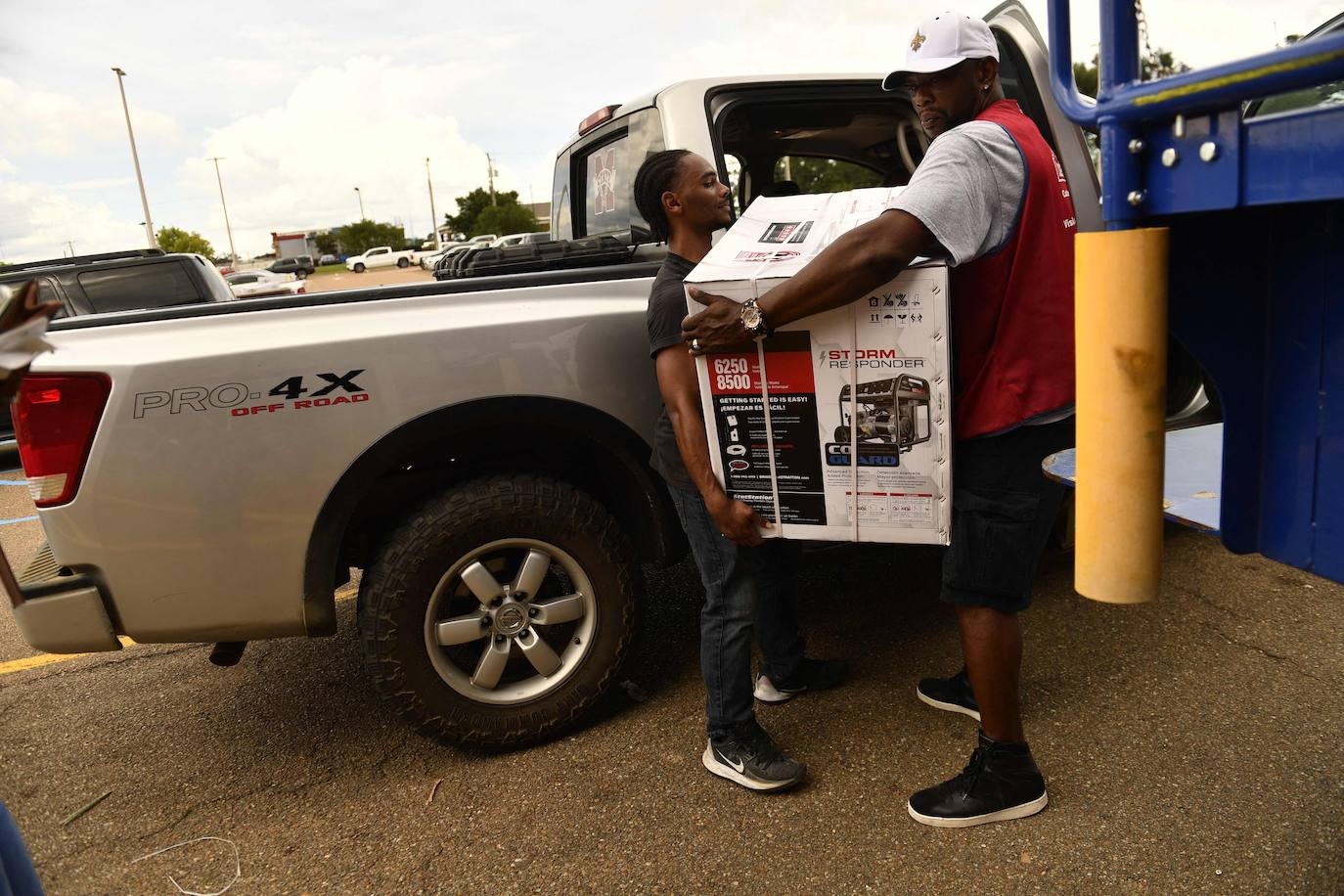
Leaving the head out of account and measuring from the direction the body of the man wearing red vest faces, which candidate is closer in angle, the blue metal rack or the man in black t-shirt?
the man in black t-shirt

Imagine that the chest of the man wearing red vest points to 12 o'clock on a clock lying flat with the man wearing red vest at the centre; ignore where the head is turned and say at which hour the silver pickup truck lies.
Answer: The silver pickup truck is roughly at 12 o'clock from the man wearing red vest.

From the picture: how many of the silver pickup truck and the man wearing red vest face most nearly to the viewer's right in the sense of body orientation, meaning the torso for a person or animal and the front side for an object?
1

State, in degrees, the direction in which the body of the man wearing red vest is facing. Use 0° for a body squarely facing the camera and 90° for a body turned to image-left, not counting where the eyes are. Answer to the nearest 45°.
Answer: approximately 90°

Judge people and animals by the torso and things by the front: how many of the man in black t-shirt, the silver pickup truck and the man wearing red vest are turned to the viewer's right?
2

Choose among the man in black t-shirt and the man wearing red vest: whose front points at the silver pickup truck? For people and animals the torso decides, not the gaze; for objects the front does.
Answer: the man wearing red vest

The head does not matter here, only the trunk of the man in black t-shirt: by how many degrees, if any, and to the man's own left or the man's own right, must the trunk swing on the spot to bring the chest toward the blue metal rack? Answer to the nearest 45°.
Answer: approximately 45° to the man's own right

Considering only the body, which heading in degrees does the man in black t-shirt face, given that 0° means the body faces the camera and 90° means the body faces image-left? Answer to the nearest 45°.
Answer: approximately 270°

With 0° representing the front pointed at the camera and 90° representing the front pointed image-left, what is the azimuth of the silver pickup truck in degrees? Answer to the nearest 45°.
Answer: approximately 270°

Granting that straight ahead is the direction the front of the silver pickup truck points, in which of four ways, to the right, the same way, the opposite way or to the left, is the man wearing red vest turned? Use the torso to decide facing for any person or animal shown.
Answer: the opposite way

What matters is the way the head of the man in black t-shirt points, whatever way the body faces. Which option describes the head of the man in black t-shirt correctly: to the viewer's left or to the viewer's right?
to the viewer's right

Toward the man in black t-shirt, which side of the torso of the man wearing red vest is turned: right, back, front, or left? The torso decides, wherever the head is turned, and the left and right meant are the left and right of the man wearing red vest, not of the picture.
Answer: front
